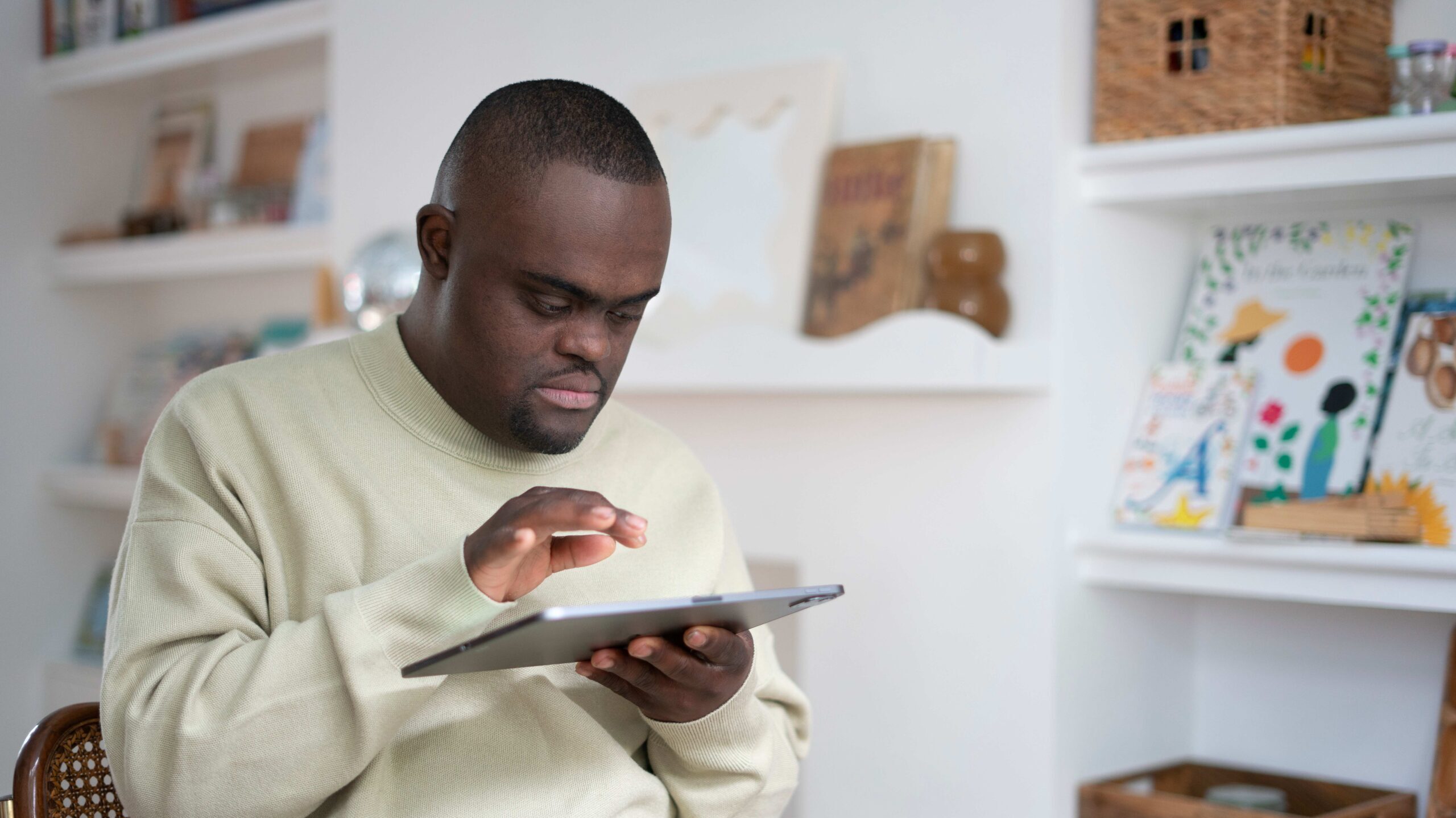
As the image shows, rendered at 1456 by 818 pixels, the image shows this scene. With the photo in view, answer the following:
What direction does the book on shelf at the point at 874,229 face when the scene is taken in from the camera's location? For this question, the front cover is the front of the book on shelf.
facing the viewer and to the left of the viewer

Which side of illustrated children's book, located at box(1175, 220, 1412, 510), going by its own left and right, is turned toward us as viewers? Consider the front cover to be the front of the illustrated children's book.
front

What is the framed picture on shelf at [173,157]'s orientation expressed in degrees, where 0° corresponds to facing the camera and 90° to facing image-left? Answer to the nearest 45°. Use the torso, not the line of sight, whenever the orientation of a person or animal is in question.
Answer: approximately 45°

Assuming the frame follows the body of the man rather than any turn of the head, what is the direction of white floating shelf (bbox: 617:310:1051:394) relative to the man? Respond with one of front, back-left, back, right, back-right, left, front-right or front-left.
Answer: left

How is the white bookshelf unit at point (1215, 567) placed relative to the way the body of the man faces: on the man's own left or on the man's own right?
on the man's own left

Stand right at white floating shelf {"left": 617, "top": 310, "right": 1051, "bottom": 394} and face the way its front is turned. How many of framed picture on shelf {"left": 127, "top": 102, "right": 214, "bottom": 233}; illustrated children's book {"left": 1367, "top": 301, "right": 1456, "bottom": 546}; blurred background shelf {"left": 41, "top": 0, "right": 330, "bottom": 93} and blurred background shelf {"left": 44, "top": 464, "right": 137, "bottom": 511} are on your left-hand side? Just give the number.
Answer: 1

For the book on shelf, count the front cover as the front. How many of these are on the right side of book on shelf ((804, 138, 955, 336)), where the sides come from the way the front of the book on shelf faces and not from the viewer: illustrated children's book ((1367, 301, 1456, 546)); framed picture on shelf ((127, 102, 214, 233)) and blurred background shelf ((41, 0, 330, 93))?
2

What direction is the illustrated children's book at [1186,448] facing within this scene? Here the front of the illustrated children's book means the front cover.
toward the camera

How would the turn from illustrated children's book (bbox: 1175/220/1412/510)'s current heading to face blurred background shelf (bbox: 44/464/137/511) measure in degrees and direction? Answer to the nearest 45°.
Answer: approximately 90° to its right

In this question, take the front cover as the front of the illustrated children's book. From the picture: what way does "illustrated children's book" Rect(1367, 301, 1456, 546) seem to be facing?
toward the camera
